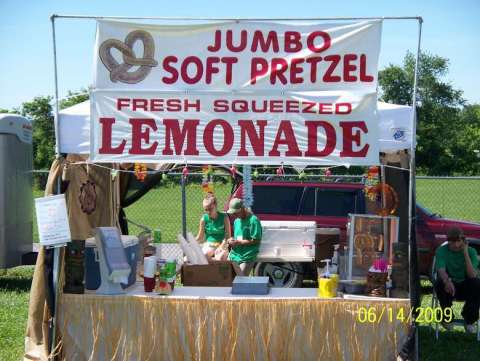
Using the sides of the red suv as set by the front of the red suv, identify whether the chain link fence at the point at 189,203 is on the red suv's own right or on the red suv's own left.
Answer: on the red suv's own left

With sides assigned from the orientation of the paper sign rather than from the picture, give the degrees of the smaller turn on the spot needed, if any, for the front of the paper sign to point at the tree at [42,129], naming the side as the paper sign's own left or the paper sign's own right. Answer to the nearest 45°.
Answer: approximately 180°

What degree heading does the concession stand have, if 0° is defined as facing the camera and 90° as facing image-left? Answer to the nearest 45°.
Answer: approximately 0°

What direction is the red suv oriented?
to the viewer's right
